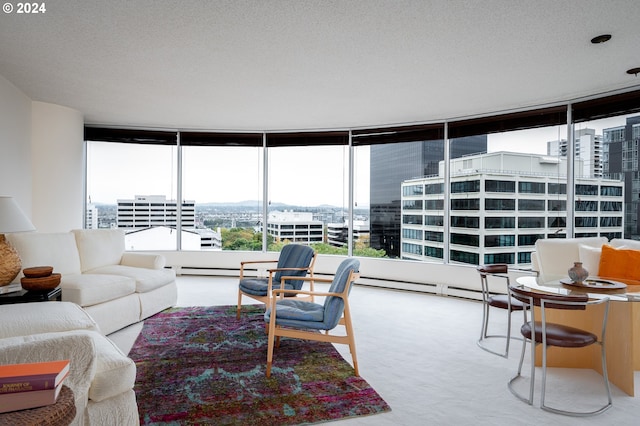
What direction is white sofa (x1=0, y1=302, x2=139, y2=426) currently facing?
to the viewer's right

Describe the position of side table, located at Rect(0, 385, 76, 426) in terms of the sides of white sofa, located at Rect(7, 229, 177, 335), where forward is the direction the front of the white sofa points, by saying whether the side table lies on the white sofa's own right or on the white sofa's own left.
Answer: on the white sofa's own right

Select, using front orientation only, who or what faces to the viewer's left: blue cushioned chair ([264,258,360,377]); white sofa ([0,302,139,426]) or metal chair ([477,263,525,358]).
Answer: the blue cushioned chair

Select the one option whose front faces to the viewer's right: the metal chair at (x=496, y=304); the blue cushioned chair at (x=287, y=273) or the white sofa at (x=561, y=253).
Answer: the metal chair

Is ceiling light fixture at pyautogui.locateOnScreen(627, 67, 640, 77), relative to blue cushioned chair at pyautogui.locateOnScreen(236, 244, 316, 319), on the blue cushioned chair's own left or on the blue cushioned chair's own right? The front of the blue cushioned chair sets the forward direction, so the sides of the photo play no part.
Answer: on the blue cushioned chair's own left

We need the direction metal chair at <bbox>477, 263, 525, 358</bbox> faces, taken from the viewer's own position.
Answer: facing to the right of the viewer

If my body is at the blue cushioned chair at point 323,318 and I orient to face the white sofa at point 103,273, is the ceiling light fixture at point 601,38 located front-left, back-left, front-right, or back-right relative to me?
back-right

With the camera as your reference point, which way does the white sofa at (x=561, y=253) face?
facing the viewer

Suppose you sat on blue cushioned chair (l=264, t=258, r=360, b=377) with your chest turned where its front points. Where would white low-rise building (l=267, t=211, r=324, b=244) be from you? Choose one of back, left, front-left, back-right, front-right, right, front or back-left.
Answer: right

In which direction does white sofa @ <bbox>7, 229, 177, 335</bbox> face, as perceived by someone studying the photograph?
facing the viewer and to the right of the viewer

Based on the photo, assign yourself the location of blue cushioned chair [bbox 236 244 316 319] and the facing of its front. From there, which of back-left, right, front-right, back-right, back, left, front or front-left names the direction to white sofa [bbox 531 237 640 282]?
back-left

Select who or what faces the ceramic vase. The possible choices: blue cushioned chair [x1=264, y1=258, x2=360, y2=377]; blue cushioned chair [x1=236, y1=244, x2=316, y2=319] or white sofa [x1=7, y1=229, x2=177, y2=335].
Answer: the white sofa

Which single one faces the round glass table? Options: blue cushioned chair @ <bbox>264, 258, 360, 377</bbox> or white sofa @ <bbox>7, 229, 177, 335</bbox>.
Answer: the white sofa

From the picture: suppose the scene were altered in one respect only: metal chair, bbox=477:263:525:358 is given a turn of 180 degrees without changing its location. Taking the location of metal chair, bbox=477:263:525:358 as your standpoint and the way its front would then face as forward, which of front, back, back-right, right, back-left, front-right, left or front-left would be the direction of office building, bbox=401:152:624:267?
right

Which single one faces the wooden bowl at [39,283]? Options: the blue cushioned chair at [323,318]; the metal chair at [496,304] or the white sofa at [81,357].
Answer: the blue cushioned chair

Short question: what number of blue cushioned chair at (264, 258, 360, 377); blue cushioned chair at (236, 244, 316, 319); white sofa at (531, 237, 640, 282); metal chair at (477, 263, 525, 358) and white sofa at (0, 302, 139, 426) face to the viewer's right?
2

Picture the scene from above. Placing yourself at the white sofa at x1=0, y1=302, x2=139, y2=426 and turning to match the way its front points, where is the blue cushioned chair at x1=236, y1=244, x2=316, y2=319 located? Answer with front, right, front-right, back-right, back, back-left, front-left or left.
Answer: front-left
